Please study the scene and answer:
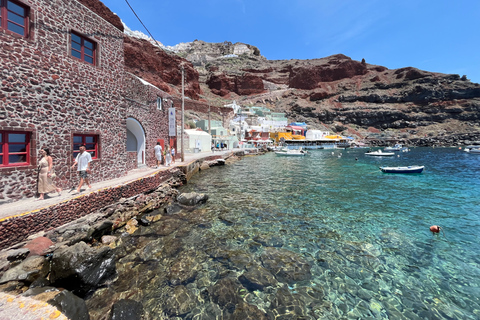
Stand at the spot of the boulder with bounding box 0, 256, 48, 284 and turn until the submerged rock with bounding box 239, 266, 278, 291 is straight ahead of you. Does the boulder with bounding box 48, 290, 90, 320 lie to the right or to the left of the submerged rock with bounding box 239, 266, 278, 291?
right

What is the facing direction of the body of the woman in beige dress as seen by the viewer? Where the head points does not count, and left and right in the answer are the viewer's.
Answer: facing the viewer and to the left of the viewer

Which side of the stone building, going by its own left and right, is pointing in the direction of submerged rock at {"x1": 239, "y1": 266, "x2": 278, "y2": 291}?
front

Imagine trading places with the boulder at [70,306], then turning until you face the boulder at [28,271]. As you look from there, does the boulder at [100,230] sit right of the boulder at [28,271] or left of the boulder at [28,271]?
right

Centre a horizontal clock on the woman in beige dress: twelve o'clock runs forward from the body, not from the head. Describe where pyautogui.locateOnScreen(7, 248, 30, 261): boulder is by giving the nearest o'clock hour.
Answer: The boulder is roughly at 11 o'clock from the woman in beige dress.

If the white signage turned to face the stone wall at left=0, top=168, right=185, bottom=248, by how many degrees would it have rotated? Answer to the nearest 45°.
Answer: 0° — it already faces it

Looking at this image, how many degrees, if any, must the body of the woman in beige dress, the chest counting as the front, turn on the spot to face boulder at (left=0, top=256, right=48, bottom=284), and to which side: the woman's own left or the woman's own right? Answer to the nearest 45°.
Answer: approximately 45° to the woman's own left

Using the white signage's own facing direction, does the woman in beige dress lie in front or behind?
in front

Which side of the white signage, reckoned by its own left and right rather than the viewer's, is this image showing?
front

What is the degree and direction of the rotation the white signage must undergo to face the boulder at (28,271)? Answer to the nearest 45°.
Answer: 0° — it already faces it

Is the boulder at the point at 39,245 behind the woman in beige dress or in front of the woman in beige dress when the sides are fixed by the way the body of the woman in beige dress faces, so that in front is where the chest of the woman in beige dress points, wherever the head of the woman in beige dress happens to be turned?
in front

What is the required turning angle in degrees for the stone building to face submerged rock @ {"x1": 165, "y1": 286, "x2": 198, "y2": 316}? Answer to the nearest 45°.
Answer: approximately 45° to its right

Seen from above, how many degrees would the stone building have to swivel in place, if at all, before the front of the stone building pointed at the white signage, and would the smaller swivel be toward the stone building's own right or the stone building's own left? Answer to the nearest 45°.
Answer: approximately 90° to the stone building's own left

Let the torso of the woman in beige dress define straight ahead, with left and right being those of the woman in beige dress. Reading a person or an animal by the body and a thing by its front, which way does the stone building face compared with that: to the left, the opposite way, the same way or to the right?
to the left

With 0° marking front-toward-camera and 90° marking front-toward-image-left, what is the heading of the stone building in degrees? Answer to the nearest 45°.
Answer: approximately 315°
